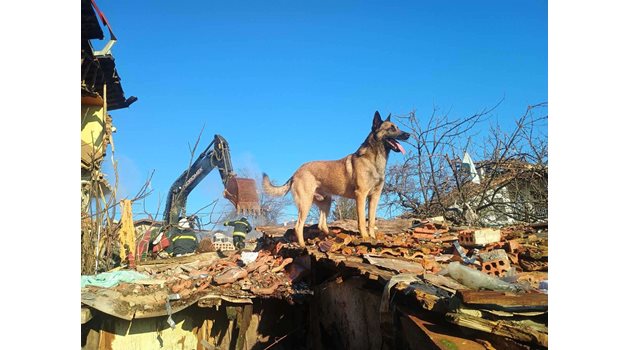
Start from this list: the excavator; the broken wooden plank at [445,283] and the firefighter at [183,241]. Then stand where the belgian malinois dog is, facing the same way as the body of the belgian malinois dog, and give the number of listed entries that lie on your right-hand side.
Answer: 1

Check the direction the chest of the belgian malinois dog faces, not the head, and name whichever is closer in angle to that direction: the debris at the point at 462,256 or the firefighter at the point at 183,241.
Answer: the debris

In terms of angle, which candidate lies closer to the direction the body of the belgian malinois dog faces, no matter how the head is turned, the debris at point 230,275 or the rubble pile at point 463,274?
the rubble pile

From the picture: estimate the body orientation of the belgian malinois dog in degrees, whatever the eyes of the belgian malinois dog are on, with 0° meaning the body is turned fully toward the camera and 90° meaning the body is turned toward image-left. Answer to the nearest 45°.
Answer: approximately 270°

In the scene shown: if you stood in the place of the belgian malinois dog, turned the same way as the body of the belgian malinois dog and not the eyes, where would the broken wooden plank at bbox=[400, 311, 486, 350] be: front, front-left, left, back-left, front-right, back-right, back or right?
right

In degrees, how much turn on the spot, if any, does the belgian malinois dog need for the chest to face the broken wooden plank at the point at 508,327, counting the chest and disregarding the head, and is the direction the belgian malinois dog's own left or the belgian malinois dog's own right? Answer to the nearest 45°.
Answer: approximately 90° to the belgian malinois dog's own right

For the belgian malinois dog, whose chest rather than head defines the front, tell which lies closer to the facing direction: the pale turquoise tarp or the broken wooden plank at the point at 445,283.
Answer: the broken wooden plank

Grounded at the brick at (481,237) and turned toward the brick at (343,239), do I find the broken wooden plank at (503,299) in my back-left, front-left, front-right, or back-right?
back-left

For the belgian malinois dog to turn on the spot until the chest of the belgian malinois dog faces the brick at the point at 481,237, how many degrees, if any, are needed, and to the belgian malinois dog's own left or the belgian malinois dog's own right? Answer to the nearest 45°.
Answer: approximately 45° to the belgian malinois dog's own right

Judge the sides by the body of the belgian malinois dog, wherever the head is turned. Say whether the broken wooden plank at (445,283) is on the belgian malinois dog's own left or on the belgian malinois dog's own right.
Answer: on the belgian malinois dog's own right

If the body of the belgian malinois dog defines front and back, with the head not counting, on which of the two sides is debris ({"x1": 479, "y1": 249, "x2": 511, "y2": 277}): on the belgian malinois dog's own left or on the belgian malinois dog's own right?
on the belgian malinois dog's own right

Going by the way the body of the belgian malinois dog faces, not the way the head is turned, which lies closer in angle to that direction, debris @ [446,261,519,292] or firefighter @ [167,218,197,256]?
the debris

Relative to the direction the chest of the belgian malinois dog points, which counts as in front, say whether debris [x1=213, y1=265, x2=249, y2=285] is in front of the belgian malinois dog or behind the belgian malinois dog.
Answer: behind

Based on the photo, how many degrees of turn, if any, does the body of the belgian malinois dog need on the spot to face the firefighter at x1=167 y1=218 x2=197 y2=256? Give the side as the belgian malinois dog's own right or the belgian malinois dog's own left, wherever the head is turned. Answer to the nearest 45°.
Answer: approximately 135° to the belgian malinois dog's own left

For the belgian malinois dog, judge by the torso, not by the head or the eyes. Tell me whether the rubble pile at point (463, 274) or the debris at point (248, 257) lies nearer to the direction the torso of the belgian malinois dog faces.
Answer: the rubble pile
